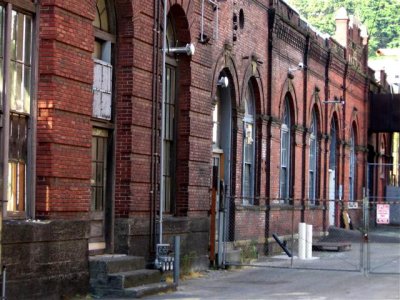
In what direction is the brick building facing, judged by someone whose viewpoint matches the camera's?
facing the viewer and to the right of the viewer

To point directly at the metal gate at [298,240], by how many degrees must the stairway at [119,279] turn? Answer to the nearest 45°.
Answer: approximately 90° to its left

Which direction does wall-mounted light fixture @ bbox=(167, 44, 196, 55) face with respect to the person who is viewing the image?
facing to the right of the viewer

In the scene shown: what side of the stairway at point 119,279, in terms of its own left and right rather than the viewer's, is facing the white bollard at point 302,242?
left

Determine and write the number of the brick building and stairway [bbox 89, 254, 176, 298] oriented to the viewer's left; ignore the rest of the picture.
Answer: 0

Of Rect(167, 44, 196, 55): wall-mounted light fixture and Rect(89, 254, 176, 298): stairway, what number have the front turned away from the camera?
0

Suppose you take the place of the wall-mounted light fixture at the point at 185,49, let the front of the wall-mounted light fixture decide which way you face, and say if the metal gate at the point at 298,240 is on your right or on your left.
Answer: on your left

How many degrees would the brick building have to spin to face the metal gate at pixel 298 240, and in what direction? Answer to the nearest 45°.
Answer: approximately 90° to its left

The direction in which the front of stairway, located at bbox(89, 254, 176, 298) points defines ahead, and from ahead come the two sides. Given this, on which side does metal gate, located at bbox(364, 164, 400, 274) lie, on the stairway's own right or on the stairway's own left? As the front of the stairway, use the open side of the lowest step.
on the stairway's own left

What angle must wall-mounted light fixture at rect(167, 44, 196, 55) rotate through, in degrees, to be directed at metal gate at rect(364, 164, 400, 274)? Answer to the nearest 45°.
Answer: approximately 45° to its left
